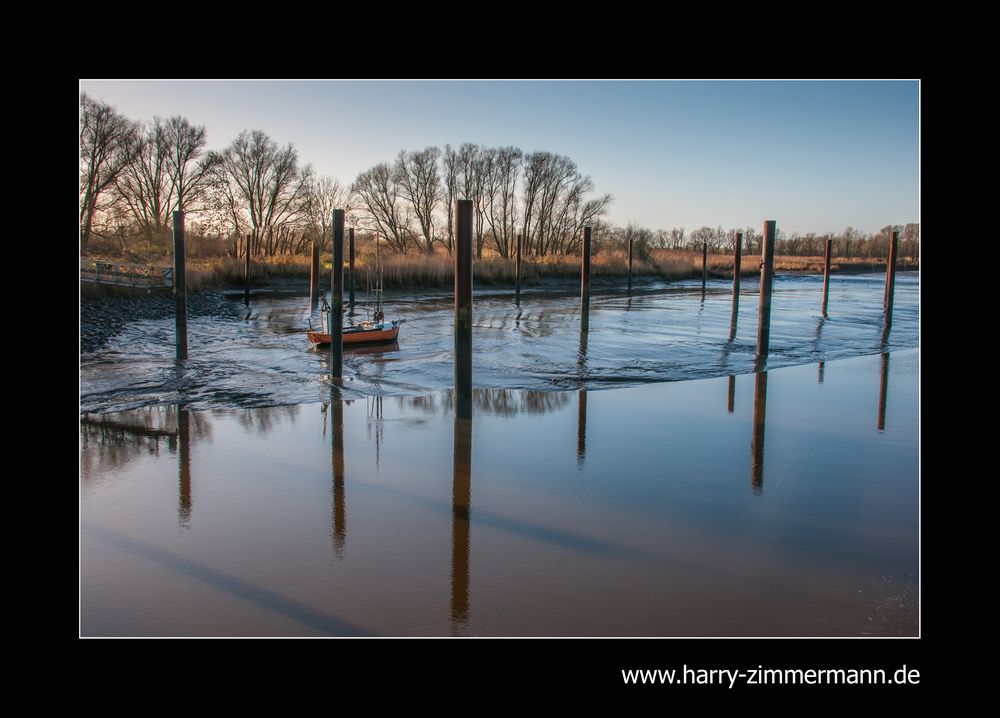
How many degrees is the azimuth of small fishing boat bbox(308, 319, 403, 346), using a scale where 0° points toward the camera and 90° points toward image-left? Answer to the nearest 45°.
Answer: approximately 270°

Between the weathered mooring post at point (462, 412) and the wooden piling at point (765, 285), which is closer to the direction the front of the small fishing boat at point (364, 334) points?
the wooden piling

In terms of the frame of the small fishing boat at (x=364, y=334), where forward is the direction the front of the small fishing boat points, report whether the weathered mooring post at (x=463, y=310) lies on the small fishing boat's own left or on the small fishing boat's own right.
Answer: on the small fishing boat's own right

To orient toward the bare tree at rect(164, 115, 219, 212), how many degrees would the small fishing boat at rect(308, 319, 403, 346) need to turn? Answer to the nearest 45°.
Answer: approximately 90° to its left

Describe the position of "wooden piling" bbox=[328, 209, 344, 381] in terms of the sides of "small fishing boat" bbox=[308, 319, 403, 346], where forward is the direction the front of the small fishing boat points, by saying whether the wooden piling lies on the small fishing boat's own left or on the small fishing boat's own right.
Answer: on the small fishing boat's own right

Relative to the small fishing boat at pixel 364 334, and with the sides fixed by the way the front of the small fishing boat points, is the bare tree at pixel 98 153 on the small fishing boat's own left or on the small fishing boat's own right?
on the small fishing boat's own left
